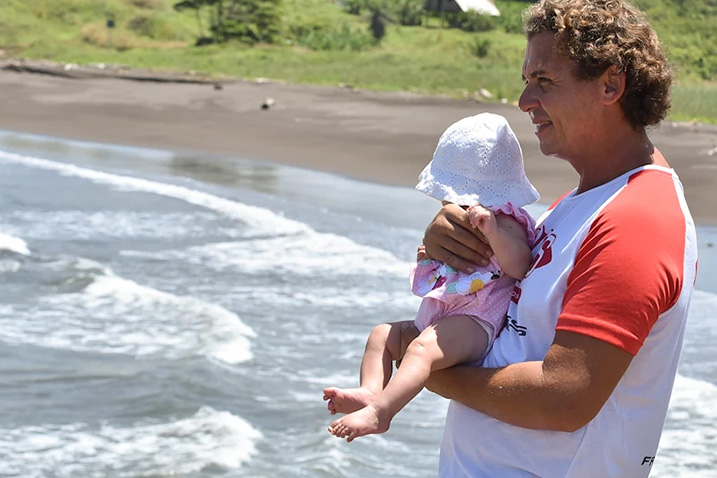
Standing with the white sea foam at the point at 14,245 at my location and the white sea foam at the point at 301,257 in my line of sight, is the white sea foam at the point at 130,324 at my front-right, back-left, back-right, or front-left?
front-right

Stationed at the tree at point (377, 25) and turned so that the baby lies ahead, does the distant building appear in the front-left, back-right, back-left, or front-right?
back-left

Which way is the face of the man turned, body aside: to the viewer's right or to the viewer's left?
to the viewer's left

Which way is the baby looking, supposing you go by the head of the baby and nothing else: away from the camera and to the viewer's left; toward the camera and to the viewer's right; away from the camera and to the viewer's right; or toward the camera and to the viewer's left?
away from the camera and to the viewer's left

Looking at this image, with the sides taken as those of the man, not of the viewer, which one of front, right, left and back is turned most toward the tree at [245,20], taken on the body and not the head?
right

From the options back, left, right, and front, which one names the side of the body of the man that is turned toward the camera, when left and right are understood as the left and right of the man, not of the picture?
left

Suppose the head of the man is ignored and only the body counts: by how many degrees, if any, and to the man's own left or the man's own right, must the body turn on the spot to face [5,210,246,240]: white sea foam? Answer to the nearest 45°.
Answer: approximately 45° to the man's own right

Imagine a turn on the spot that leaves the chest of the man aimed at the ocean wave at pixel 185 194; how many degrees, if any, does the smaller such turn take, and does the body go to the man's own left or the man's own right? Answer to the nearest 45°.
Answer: approximately 90° to the man's own right

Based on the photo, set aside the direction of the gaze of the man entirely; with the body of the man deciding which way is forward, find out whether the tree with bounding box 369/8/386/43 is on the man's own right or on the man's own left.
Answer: on the man's own right
